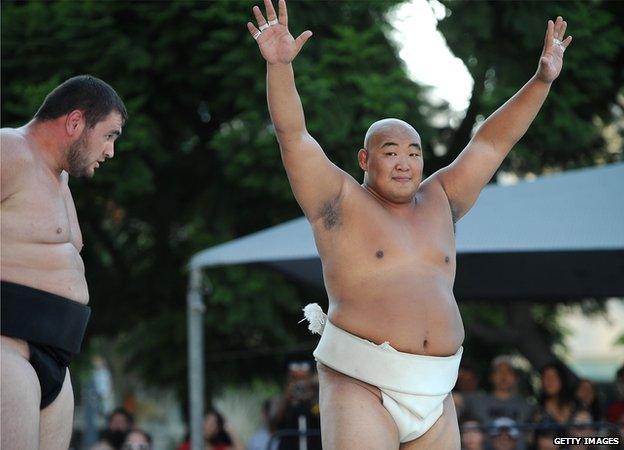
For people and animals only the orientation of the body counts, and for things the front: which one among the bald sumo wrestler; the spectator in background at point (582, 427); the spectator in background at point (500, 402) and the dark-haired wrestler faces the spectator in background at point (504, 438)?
the spectator in background at point (500, 402)

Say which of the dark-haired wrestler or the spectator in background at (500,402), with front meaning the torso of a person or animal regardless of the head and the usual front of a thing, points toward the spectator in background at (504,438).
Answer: the spectator in background at (500,402)

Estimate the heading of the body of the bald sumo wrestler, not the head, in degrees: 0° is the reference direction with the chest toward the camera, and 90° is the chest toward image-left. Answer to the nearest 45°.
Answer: approximately 315°

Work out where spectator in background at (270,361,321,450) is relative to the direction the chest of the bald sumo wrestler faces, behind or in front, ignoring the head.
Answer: behind

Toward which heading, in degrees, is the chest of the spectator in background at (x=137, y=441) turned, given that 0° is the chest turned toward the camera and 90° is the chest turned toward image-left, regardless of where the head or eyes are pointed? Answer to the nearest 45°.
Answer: approximately 0°

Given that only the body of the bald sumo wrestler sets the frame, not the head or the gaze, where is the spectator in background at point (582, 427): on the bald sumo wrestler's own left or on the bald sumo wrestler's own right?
on the bald sumo wrestler's own left

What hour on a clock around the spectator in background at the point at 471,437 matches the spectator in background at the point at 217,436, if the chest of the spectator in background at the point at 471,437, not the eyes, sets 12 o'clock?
the spectator in background at the point at 217,436 is roughly at 4 o'clock from the spectator in background at the point at 471,437.

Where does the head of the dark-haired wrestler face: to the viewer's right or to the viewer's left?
to the viewer's right

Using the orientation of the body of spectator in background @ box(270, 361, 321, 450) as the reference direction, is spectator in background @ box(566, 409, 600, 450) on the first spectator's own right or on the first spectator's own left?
on the first spectator's own left

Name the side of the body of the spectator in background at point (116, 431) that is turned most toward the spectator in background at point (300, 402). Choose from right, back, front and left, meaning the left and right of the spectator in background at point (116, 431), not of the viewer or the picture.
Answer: left
